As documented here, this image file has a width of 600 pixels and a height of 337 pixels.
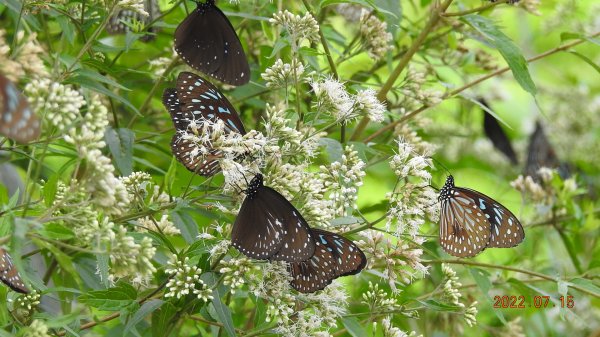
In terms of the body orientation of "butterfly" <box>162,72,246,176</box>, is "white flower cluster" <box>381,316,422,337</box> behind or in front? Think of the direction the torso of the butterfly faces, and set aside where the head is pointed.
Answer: in front

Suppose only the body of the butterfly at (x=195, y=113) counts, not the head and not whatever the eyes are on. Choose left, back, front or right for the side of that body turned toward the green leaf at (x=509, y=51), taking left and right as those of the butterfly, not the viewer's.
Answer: front

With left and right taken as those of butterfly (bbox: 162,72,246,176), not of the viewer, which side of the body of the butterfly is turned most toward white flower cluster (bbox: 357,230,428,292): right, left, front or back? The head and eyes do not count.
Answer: front

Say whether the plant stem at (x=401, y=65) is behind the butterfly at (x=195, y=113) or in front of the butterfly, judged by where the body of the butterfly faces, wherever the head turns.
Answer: in front

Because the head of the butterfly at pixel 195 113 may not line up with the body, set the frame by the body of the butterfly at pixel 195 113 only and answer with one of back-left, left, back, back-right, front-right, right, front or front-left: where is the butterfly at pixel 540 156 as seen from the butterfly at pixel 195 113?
front-left
